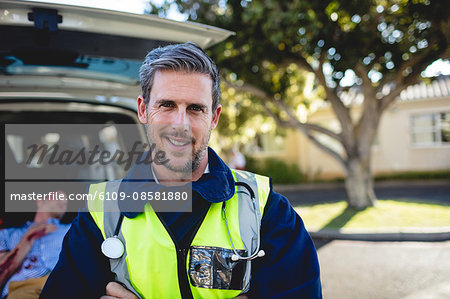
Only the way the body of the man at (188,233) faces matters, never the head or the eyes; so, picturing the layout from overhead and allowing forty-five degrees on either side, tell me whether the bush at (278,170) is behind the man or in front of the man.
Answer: behind

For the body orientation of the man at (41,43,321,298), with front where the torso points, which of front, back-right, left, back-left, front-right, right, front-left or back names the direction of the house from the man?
back-left

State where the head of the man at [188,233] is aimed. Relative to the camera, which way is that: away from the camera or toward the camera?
toward the camera

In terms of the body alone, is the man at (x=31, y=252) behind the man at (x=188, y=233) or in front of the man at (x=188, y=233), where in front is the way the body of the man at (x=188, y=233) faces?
behind

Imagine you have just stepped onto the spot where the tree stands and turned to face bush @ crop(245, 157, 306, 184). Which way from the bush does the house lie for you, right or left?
right

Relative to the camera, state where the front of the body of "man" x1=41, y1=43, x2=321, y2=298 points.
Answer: toward the camera

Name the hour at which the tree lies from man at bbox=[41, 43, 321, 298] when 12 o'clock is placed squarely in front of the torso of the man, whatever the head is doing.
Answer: The tree is roughly at 7 o'clock from the man.
